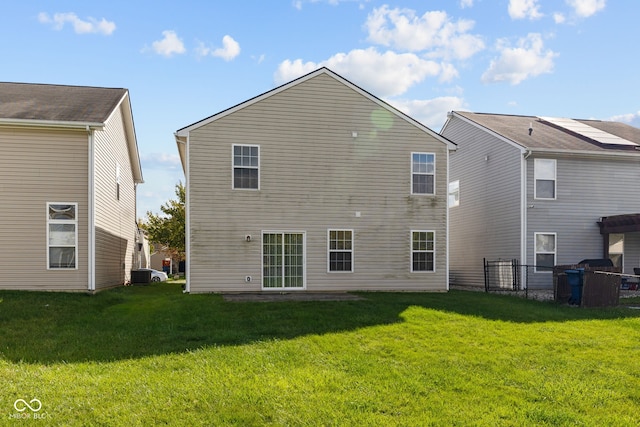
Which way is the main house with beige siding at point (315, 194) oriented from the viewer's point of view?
away from the camera

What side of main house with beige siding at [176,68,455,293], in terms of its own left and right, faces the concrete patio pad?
back

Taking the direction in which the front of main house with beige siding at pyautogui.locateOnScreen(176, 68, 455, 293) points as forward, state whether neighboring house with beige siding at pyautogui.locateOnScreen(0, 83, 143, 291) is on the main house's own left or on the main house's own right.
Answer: on the main house's own left

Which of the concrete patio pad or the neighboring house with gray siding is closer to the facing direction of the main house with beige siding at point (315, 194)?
the neighboring house with gray siding

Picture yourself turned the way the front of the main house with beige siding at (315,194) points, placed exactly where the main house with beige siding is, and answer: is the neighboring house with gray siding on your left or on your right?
on your right
